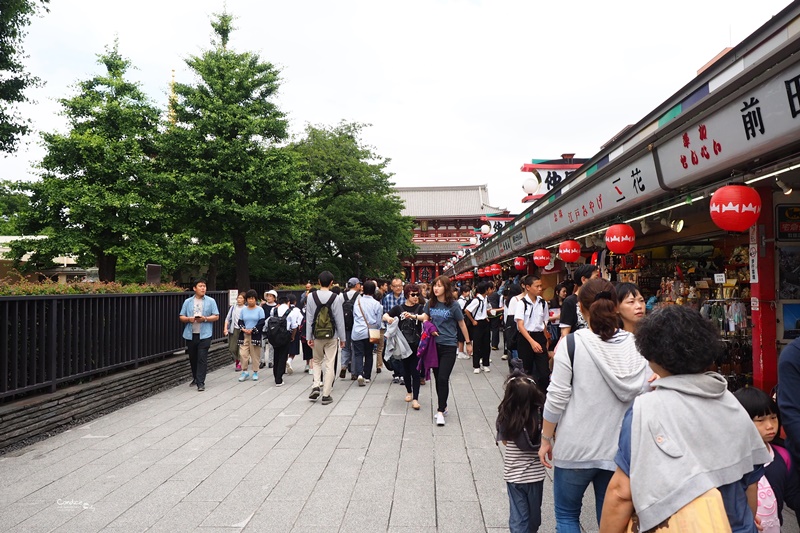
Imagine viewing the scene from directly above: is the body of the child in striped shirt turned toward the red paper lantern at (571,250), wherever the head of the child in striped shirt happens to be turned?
yes

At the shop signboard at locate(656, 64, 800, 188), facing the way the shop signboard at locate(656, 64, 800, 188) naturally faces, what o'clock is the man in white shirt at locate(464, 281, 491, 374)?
The man in white shirt is roughly at 3 o'clock from the shop signboard.

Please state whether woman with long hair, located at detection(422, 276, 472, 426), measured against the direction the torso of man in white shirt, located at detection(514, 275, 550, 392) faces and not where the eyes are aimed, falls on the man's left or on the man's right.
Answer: on the man's right

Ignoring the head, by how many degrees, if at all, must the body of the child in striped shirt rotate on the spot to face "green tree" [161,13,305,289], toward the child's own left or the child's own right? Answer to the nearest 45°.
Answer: approximately 45° to the child's own left

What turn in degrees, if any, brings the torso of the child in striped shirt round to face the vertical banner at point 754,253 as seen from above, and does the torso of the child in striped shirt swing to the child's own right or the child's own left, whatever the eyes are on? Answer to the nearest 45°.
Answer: approximately 45° to the child's own right

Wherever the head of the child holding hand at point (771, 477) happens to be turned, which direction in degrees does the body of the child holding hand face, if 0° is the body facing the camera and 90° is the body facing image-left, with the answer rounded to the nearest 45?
approximately 0°

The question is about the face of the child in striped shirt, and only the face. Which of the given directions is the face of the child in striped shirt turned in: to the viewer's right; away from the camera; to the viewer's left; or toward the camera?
away from the camera

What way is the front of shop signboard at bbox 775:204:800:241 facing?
toward the camera

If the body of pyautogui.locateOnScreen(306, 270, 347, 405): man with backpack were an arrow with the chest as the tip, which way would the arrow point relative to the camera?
away from the camera

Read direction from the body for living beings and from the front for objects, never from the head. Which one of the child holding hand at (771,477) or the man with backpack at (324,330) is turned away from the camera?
the man with backpack

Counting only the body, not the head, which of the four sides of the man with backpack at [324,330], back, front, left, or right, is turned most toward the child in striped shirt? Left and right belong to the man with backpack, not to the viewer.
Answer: back

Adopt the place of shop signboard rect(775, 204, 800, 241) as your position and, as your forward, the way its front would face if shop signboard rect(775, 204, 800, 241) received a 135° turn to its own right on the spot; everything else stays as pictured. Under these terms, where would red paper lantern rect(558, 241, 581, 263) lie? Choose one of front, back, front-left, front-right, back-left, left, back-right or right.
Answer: front

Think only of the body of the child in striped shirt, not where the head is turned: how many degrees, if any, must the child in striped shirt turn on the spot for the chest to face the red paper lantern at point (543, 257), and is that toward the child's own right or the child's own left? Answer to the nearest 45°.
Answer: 0° — they already face it

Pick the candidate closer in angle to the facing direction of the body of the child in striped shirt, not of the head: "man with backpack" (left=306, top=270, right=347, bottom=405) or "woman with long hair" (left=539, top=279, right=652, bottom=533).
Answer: the man with backpack

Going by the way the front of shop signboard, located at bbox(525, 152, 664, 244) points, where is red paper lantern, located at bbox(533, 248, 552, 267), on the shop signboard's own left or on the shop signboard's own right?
on the shop signboard's own right

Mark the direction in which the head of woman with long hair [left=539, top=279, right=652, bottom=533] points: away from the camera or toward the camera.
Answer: away from the camera

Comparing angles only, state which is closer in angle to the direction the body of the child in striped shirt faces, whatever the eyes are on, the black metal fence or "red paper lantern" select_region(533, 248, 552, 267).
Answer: the red paper lantern

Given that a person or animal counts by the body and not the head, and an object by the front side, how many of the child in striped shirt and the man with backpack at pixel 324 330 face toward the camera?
0

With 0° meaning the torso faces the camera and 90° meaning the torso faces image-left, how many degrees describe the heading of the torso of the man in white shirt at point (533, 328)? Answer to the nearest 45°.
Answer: approximately 315°

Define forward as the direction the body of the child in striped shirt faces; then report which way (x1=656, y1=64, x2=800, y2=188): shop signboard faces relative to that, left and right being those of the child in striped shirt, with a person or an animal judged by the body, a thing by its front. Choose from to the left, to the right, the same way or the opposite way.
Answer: to the left

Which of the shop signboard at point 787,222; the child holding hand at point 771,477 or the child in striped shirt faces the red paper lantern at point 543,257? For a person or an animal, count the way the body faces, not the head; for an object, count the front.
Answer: the child in striped shirt
